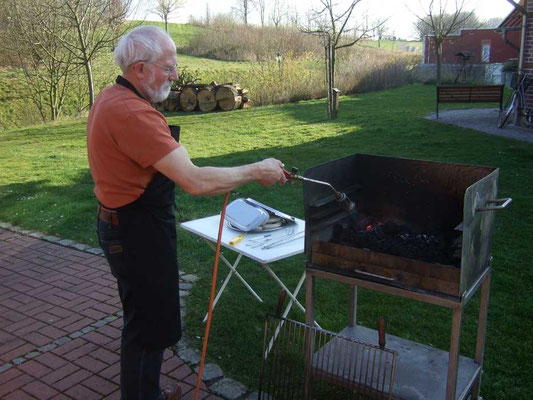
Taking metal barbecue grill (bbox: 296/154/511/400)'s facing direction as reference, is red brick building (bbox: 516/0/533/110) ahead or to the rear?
to the rear

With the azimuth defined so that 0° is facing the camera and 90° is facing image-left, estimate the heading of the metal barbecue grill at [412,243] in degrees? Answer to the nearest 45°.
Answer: approximately 45°

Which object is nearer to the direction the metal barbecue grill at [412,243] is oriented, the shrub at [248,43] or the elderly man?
the elderly man

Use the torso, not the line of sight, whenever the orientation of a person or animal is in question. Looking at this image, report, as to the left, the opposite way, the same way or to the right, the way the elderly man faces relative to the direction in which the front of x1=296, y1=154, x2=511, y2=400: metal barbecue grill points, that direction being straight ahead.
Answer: to the left

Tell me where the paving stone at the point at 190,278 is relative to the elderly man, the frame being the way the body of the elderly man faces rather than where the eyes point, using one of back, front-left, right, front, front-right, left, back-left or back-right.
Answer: left

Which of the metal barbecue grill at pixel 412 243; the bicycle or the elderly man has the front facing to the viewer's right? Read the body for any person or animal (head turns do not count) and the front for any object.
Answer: the elderly man

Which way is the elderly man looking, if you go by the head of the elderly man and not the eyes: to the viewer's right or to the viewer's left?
to the viewer's right

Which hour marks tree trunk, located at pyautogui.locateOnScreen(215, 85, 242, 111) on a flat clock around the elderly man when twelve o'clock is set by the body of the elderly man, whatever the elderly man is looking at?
The tree trunk is roughly at 9 o'clock from the elderly man.

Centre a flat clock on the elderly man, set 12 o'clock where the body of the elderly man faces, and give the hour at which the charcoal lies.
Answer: The charcoal is roughly at 12 o'clock from the elderly man.

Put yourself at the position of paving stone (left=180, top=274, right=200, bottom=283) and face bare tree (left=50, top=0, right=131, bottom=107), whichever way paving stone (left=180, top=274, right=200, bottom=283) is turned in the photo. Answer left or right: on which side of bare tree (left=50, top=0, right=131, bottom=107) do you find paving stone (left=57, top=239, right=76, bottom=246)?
left

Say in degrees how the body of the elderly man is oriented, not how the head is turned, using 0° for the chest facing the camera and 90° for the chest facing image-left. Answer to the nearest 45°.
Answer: approximately 270°
